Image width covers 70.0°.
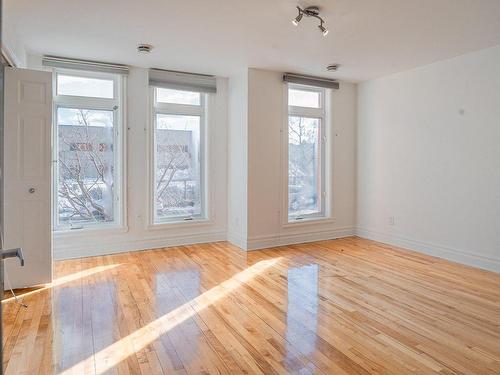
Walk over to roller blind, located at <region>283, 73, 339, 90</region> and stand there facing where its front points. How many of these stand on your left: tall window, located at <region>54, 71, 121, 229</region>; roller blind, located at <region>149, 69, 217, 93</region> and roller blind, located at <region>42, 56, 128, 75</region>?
0

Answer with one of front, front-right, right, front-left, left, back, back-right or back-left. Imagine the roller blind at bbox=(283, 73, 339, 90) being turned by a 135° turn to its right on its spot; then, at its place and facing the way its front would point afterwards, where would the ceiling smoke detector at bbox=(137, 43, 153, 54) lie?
front-left

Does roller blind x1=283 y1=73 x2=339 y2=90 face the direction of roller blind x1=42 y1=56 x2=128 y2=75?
no

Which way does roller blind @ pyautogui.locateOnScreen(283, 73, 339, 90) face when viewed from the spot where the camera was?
facing the viewer and to the right of the viewer

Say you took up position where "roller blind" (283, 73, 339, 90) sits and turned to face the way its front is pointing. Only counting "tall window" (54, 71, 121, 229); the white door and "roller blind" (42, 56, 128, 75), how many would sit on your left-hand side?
0

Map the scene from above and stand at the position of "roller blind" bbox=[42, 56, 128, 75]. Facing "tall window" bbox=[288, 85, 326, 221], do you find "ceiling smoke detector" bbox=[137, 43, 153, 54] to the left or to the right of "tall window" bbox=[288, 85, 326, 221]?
right

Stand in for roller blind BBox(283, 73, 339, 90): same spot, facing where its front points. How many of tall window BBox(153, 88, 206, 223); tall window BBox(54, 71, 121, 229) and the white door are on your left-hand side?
0

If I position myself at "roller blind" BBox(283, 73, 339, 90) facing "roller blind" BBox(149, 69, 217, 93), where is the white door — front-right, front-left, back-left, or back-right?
front-left

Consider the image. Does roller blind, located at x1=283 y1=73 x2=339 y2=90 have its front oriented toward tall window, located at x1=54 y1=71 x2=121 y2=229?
no

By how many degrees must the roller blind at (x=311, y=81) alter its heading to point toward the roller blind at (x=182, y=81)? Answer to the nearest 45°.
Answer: approximately 135° to its right

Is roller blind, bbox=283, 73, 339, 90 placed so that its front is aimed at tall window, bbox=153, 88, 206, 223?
no

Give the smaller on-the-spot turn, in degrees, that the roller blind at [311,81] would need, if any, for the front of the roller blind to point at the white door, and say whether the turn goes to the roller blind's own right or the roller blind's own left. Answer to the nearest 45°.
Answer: approximately 90° to the roller blind's own right
